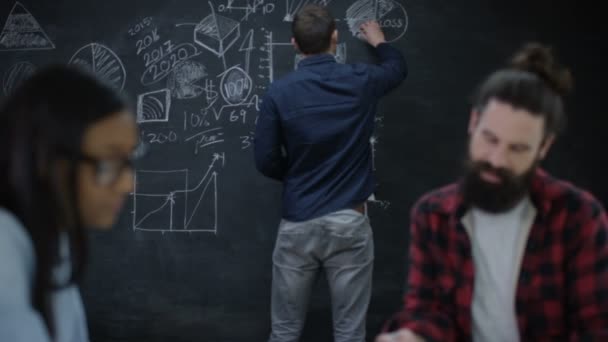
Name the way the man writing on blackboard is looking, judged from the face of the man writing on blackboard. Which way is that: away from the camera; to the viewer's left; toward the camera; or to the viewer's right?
away from the camera

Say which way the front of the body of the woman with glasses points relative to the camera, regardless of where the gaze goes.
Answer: to the viewer's right

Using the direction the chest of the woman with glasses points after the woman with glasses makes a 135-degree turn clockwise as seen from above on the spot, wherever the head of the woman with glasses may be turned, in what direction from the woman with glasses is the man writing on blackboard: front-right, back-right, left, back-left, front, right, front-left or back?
back
